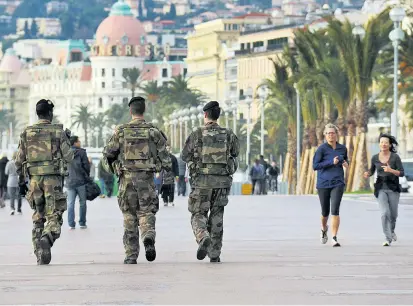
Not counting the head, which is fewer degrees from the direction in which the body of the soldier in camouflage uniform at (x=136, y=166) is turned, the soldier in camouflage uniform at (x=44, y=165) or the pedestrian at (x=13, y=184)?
the pedestrian

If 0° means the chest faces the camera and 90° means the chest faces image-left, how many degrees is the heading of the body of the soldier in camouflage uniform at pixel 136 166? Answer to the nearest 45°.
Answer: approximately 180°

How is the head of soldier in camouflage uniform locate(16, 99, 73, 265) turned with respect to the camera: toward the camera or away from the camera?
away from the camera

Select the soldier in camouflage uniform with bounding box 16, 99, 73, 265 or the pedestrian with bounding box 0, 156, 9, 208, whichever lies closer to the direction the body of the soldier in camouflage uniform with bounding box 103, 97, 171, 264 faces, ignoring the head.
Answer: the pedestrian

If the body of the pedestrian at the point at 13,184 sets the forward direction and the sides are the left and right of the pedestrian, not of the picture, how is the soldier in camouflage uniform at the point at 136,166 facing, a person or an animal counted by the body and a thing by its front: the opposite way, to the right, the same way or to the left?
the opposite way

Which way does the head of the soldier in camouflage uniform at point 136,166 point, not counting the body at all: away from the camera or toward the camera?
away from the camera
